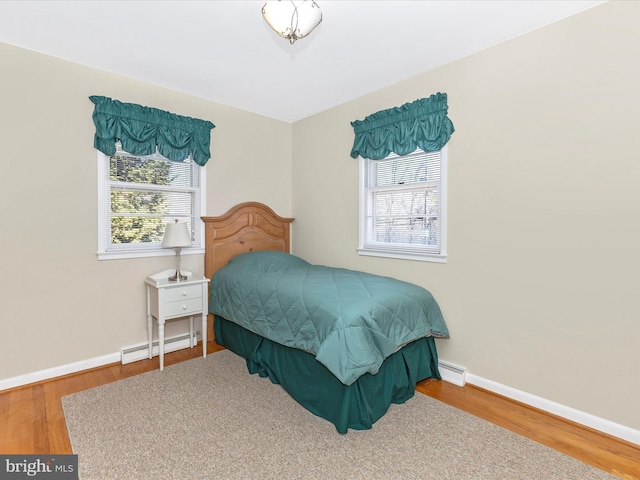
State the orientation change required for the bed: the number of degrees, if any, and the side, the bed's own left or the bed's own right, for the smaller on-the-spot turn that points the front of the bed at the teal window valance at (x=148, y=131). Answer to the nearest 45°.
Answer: approximately 135° to the bed's own right

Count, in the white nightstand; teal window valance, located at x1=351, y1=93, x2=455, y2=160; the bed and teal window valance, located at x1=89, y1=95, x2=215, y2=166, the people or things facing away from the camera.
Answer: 0

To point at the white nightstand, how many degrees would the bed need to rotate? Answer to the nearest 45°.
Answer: approximately 135° to its right

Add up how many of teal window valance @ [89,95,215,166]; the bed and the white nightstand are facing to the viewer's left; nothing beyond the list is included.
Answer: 0

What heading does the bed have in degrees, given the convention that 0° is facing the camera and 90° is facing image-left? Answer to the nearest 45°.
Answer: approximately 315°

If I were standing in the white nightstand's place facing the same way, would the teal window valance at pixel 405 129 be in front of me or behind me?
in front

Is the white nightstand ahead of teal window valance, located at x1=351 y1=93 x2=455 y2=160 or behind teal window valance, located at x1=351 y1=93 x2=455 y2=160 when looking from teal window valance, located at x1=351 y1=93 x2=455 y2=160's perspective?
ahead

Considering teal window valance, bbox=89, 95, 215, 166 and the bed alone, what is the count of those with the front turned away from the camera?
0

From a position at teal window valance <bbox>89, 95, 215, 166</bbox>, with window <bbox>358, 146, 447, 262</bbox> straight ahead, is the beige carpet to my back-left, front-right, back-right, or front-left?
front-right

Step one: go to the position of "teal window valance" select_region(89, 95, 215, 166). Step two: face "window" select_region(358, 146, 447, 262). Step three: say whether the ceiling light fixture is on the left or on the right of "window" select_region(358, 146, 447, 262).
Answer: right
